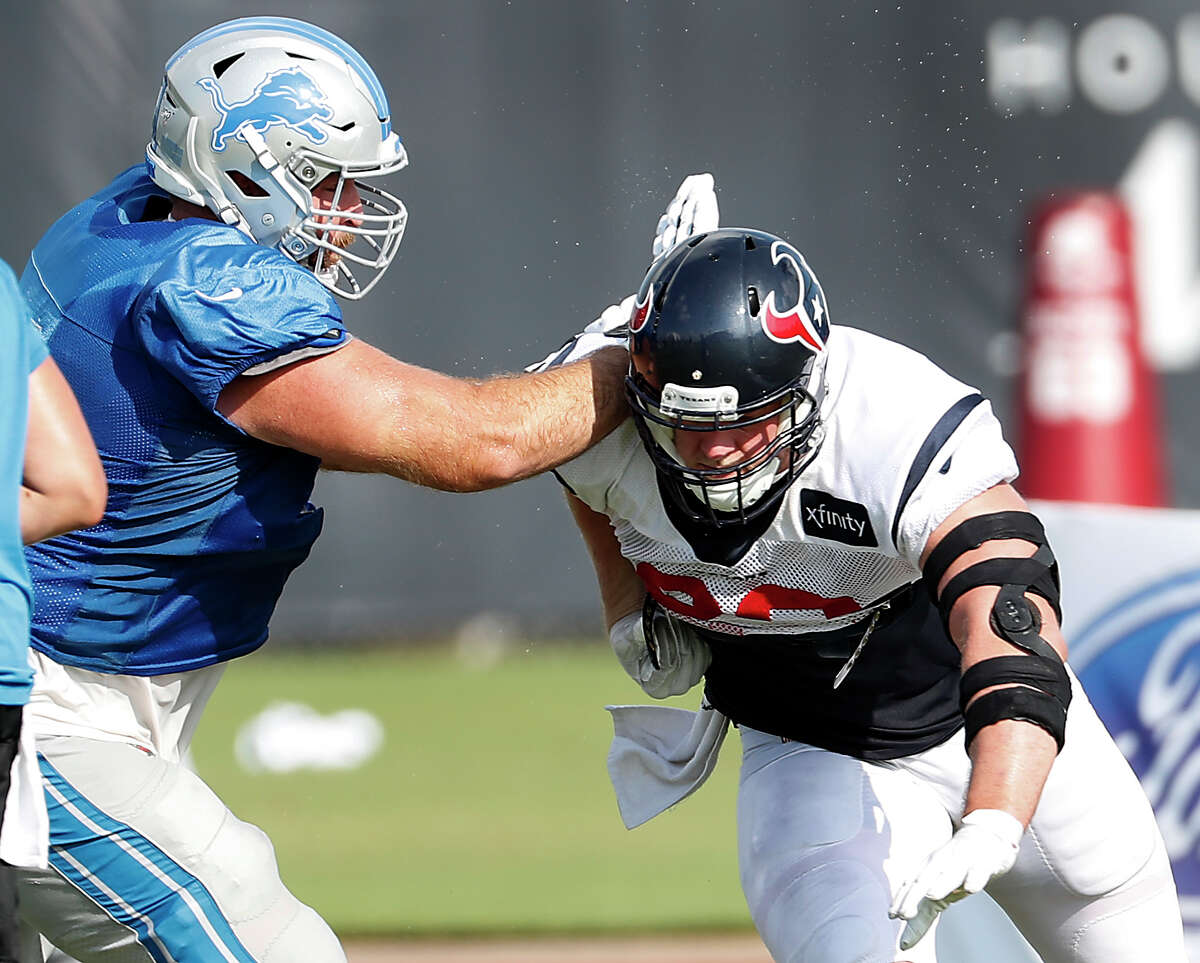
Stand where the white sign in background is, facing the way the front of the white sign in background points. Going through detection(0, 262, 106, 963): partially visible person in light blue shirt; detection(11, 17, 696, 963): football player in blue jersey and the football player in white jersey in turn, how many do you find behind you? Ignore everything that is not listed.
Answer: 0

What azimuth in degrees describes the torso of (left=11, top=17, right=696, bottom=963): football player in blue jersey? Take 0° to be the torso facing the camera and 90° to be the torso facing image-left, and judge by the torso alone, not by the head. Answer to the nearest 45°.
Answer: approximately 270°

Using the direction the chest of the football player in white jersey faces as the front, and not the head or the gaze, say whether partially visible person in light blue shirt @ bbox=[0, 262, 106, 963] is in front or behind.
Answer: in front

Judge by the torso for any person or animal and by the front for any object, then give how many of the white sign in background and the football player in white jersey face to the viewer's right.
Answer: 0

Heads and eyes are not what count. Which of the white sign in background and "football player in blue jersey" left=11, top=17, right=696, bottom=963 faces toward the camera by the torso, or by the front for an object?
the white sign in background

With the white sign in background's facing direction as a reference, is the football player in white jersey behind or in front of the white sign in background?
in front

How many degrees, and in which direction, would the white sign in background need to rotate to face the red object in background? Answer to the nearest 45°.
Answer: approximately 180°

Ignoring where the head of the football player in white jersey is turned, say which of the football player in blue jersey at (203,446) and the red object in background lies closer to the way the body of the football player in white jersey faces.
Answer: the football player in blue jersey

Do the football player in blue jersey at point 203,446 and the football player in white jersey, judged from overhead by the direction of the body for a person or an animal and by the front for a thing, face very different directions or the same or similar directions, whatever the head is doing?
very different directions

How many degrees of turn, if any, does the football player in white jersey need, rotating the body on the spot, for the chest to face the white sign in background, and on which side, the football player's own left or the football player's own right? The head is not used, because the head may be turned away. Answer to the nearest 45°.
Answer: approximately 180°

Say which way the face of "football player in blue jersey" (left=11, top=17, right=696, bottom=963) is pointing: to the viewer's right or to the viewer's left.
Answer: to the viewer's right

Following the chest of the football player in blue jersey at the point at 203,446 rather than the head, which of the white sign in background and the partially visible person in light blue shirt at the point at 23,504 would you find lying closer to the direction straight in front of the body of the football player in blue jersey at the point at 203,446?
the white sign in background

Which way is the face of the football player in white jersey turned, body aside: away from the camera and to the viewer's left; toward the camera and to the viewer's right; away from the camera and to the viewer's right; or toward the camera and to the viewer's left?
toward the camera and to the viewer's left

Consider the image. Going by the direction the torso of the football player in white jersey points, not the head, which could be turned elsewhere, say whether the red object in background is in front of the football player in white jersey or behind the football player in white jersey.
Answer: behind

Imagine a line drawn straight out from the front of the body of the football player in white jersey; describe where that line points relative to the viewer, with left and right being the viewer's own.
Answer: facing the viewer and to the left of the viewer

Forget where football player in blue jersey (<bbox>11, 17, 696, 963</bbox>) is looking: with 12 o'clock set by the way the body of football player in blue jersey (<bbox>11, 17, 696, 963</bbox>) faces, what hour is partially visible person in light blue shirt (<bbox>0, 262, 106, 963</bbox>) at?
partially visible person in light blue shirt (<bbox>0, 262, 106, 963</bbox>) is roughly at 4 o'clock from football player in blue jersey (<bbox>11, 17, 696, 963</bbox>).

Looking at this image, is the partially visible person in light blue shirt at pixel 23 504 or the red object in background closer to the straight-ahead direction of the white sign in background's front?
the partially visible person in light blue shirt

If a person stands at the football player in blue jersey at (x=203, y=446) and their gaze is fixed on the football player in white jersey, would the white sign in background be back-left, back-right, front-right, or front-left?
front-left

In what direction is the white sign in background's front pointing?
toward the camera
